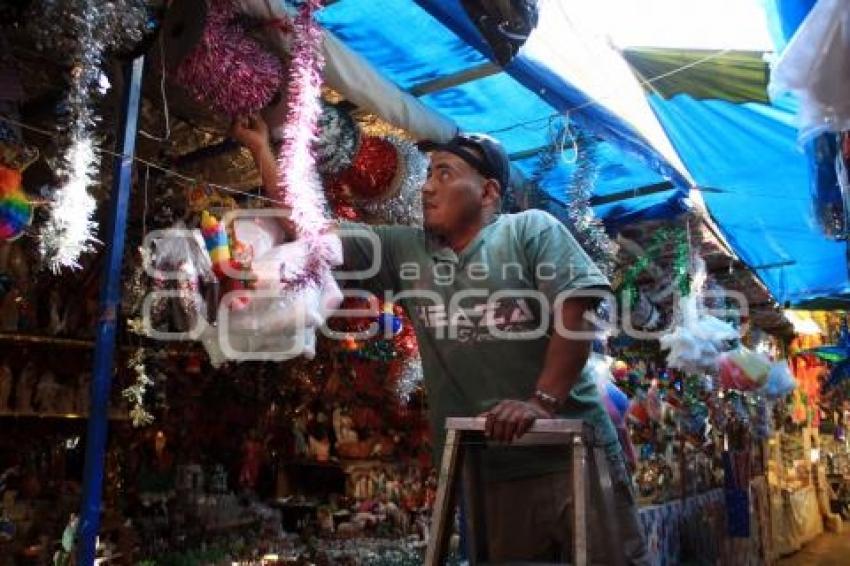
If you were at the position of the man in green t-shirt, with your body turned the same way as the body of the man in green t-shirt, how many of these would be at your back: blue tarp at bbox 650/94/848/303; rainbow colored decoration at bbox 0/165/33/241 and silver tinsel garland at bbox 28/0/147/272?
1

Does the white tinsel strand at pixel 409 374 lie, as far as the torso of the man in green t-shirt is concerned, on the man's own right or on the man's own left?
on the man's own right

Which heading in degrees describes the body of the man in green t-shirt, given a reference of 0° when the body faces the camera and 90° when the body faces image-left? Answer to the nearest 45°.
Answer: approximately 45°

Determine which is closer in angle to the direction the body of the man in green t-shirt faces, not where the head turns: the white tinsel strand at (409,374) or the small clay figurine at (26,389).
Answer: the small clay figurine

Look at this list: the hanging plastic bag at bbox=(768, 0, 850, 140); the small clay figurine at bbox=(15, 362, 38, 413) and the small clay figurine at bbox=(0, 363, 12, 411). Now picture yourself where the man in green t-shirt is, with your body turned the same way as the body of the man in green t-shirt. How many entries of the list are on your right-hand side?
2

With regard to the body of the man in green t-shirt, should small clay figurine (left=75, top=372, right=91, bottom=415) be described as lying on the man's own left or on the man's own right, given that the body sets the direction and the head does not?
on the man's own right

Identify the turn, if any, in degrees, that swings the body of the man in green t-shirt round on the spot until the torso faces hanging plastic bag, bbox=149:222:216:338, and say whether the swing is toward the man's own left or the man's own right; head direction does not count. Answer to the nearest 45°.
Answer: approximately 45° to the man's own right

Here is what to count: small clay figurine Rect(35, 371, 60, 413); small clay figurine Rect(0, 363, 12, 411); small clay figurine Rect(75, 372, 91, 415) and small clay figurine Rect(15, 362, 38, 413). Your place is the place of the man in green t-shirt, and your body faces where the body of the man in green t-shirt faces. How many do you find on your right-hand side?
4

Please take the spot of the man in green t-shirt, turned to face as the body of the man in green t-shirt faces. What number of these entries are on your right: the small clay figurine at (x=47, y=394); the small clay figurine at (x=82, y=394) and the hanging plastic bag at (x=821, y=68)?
2

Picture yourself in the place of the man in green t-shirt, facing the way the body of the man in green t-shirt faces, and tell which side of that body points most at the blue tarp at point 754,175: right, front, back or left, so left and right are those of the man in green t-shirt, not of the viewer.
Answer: back

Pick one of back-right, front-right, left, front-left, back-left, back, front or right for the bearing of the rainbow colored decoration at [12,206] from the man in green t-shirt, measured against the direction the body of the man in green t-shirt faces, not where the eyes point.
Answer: front-right

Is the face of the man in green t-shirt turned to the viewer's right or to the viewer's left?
to the viewer's left

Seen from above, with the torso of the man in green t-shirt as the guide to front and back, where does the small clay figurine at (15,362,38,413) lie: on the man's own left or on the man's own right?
on the man's own right

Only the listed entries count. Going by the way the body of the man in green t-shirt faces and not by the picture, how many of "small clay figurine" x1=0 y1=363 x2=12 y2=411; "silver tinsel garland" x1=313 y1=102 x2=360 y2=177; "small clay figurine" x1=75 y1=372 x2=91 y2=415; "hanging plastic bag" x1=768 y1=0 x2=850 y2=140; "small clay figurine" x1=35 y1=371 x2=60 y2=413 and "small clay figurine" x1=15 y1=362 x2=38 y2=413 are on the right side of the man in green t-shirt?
5

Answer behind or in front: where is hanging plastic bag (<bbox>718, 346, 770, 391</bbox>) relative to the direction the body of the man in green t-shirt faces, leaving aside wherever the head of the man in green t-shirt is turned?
behind
